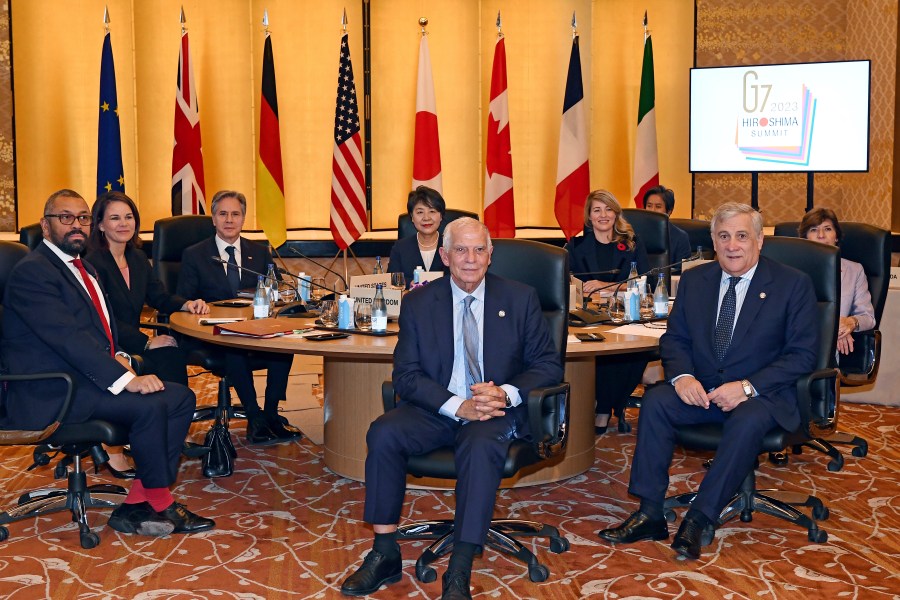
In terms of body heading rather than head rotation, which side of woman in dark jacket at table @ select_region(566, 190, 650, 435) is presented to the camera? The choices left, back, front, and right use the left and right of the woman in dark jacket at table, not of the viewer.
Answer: front

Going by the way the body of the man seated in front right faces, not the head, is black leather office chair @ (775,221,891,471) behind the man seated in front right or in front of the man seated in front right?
behind

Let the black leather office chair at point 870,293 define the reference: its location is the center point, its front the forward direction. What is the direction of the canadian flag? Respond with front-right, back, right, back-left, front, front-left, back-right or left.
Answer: right

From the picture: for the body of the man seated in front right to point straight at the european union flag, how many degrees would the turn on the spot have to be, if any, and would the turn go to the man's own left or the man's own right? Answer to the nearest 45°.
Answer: approximately 90° to the man's own right

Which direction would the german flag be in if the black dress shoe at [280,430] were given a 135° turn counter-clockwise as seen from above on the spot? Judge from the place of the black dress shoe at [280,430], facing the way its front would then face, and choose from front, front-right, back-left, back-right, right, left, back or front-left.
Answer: front

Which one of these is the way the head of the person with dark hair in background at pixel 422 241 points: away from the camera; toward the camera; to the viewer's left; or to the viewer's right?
toward the camera

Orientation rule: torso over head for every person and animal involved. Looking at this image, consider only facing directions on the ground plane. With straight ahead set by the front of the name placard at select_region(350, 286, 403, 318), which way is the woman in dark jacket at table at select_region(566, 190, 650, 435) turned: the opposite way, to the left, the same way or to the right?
the same way

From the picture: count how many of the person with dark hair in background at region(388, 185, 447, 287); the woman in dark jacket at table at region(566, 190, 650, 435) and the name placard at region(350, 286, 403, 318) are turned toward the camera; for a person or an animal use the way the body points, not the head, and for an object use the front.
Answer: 3

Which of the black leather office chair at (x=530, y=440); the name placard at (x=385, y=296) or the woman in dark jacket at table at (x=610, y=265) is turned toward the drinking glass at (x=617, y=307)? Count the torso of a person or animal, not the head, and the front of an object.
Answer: the woman in dark jacket at table

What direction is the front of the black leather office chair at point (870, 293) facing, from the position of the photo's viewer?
facing the viewer and to the left of the viewer

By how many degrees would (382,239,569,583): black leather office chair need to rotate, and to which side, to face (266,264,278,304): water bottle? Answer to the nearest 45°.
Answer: approximately 90° to its right

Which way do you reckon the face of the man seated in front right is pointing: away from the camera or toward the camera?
toward the camera

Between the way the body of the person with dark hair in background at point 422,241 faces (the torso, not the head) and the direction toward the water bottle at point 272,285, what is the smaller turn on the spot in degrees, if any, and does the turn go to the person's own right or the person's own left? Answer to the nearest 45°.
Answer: approximately 45° to the person's own right

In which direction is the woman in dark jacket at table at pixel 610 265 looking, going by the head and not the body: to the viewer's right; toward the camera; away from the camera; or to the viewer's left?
toward the camera
